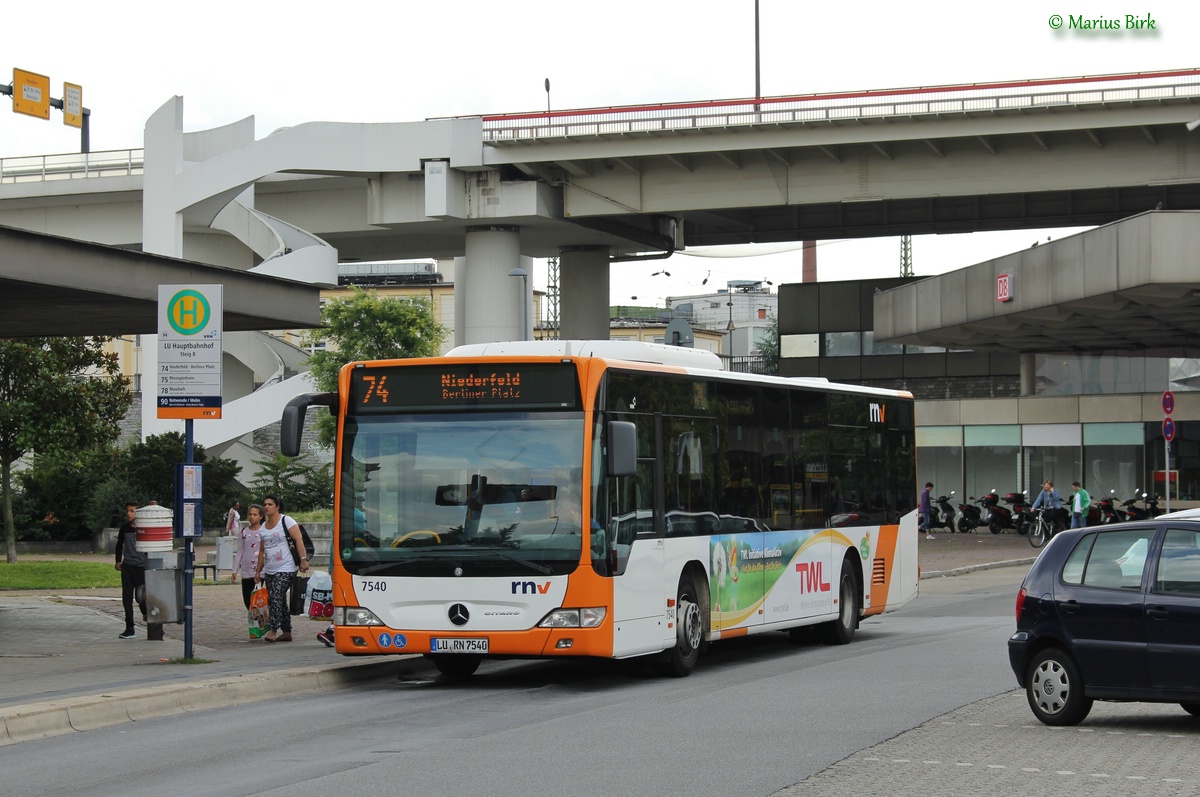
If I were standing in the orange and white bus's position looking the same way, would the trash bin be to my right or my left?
on my right

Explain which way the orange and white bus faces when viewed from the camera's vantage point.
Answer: facing the viewer and to the left of the viewer

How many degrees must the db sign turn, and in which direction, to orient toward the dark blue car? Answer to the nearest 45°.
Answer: approximately 45° to its left

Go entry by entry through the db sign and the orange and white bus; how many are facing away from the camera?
0

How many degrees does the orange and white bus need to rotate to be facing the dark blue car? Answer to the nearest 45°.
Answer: approximately 90° to its left

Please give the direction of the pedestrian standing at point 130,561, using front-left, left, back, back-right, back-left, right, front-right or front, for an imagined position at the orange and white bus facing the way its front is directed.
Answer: right
